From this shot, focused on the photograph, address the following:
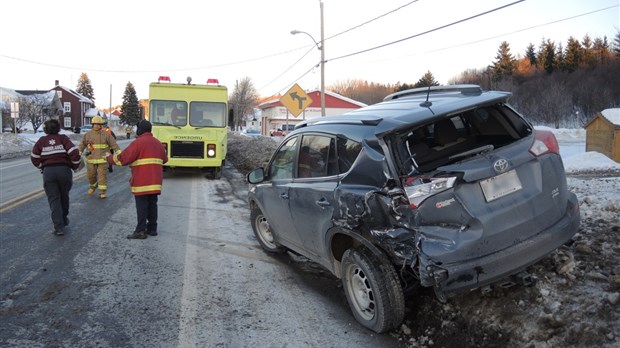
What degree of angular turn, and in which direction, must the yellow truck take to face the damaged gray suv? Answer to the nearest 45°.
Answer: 0° — it already faces it

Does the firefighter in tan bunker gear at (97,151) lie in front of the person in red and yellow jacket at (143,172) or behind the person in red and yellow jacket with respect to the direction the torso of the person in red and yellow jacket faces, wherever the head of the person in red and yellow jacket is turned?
in front

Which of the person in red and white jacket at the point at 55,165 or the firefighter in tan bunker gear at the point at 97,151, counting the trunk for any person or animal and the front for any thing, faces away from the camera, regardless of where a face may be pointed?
the person in red and white jacket

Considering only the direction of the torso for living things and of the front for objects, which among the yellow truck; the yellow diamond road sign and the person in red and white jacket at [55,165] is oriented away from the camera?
the person in red and white jacket

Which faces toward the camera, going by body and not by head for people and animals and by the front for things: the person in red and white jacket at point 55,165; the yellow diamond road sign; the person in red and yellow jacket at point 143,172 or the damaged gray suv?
the yellow diamond road sign

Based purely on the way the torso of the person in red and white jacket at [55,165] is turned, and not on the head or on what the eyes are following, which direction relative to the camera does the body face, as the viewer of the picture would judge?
away from the camera

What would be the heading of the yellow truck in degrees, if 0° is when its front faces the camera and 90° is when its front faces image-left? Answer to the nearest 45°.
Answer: approximately 0°

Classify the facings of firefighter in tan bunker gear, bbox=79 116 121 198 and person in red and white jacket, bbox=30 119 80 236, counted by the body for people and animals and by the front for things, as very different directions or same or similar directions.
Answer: very different directions

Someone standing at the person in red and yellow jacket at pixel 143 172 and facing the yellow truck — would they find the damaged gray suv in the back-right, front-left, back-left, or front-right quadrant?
back-right

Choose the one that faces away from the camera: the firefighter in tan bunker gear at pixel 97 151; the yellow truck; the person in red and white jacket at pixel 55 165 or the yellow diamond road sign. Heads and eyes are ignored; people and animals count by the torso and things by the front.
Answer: the person in red and white jacket

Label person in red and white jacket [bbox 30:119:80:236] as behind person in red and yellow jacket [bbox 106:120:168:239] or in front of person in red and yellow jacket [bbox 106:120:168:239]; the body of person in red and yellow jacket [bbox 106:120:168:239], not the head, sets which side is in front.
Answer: in front

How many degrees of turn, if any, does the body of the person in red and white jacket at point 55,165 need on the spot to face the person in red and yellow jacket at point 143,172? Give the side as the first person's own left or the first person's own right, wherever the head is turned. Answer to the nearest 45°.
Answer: approximately 135° to the first person's own right
